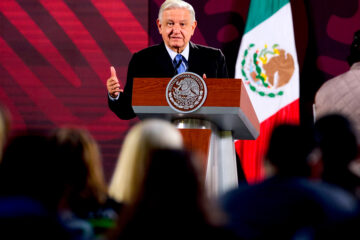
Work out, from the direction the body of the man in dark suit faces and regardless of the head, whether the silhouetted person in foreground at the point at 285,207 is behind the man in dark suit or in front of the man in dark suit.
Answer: in front

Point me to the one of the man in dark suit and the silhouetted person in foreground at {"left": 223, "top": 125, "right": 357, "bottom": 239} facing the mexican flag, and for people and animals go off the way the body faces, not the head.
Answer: the silhouetted person in foreground

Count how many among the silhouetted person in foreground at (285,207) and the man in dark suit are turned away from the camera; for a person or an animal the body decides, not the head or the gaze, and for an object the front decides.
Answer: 1

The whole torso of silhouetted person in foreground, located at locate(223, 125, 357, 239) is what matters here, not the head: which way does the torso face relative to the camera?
away from the camera

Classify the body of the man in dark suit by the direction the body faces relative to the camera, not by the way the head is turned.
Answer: toward the camera

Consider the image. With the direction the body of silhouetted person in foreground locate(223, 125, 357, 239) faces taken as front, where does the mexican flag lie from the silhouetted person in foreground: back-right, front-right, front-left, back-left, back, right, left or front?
front

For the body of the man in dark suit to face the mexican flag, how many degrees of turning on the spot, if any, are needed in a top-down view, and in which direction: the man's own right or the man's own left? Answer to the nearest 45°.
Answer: approximately 135° to the man's own left

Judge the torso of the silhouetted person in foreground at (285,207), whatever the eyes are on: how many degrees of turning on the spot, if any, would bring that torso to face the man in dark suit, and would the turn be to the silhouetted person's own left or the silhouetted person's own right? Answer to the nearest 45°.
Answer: approximately 45° to the silhouetted person's own left

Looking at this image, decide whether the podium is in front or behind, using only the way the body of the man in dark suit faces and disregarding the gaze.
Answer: in front

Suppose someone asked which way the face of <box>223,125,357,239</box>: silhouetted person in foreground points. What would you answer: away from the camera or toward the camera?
away from the camera

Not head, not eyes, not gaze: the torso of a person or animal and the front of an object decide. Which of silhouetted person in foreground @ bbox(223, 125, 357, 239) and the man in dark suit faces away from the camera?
the silhouetted person in foreground

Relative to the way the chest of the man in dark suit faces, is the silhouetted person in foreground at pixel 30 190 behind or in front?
in front

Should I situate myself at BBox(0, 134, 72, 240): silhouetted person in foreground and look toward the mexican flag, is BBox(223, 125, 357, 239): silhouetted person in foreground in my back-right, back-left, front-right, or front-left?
front-right

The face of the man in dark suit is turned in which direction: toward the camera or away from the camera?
toward the camera

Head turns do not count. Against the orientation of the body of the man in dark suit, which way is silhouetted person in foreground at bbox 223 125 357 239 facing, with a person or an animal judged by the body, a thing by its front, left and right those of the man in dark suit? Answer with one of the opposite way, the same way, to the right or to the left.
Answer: the opposite way
